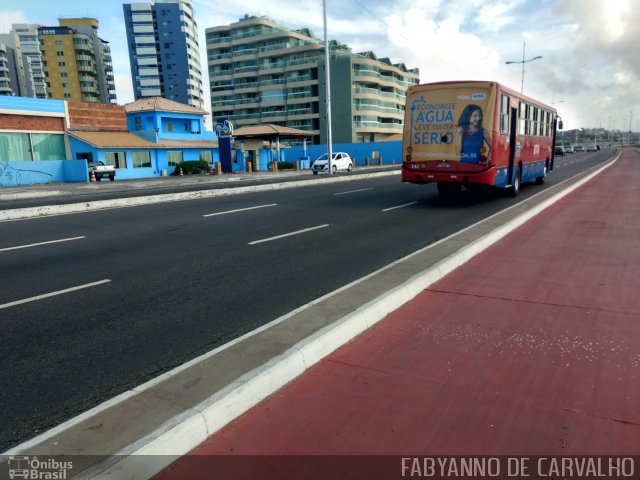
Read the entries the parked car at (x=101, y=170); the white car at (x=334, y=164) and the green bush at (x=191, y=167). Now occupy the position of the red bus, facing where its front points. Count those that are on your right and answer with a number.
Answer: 0

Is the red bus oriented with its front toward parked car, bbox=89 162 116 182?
no

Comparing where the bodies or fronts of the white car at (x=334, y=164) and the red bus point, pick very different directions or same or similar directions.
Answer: very different directions

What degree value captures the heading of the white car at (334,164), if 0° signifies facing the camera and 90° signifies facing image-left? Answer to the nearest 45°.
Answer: approximately 45°

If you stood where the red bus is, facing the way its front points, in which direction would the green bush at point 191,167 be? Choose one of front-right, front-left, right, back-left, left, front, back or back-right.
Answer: left

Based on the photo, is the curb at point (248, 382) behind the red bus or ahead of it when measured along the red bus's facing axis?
behind

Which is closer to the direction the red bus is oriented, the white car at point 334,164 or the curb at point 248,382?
the white car

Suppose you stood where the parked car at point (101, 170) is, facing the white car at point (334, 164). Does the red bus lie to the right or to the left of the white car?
right

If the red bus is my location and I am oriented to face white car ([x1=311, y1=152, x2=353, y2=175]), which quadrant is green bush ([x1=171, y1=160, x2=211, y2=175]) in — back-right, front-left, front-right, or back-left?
front-left

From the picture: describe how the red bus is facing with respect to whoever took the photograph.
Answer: facing away from the viewer and to the right of the viewer

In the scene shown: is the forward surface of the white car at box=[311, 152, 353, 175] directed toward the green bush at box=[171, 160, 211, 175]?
no

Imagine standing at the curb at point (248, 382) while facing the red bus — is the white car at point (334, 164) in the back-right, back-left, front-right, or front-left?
front-left

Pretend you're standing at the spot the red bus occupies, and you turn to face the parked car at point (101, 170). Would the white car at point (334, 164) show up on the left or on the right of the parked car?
right

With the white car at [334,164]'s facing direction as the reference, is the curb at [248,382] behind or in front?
in front
